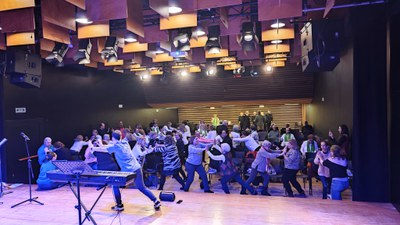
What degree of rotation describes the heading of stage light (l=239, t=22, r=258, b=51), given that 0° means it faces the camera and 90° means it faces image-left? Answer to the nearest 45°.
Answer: approximately 0°

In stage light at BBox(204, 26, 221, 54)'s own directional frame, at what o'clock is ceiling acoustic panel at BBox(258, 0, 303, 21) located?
The ceiling acoustic panel is roughly at 11 o'clock from the stage light.

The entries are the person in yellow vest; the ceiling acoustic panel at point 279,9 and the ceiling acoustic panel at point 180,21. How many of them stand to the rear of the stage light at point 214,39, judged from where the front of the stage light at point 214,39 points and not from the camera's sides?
1

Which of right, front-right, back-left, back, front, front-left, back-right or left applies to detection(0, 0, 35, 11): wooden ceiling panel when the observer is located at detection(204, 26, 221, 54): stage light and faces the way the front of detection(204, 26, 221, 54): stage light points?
front-right

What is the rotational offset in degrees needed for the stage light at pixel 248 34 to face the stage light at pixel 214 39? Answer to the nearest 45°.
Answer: approximately 90° to its right

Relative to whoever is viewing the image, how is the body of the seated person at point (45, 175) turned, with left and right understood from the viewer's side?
facing to the right of the viewer

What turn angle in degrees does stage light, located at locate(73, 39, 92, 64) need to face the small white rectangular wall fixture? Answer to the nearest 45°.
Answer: approximately 90° to its right

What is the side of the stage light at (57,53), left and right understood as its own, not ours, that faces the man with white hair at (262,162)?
left
